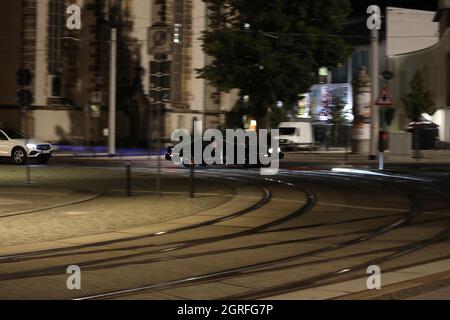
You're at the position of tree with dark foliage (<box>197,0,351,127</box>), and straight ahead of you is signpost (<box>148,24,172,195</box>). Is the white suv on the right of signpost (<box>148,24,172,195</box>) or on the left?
right

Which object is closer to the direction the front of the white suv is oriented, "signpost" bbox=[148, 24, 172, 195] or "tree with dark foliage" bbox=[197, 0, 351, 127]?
the signpost

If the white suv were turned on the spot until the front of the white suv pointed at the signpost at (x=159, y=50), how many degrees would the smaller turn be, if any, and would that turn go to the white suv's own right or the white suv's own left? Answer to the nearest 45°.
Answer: approximately 45° to the white suv's own right

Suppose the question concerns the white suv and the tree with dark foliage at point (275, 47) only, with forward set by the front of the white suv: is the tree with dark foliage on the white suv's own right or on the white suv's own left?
on the white suv's own left

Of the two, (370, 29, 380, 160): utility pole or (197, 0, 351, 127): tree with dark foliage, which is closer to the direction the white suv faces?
the utility pole

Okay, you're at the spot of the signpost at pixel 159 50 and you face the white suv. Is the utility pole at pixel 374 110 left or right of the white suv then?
right

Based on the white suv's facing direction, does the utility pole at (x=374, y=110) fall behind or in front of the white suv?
in front
